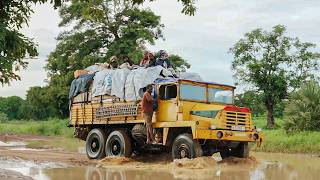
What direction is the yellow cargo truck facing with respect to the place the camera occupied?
facing the viewer and to the right of the viewer

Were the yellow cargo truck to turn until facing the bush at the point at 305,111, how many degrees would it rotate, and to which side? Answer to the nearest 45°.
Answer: approximately 90° to its left

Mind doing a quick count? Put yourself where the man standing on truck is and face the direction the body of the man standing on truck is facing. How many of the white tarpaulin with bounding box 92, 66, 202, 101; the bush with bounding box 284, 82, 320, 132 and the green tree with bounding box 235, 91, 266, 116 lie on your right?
0
